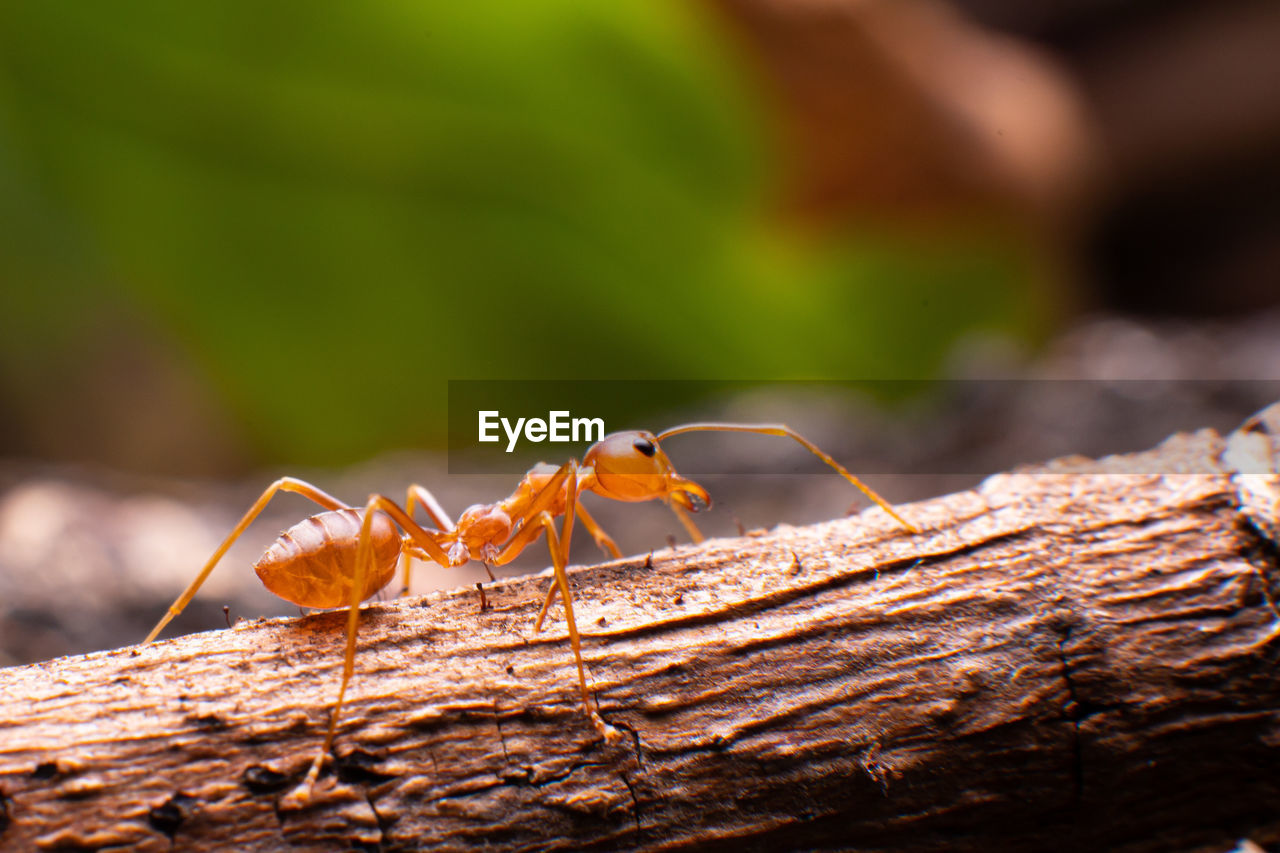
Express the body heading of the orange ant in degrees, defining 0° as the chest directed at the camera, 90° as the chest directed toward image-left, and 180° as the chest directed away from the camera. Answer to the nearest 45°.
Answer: approximately 270°
